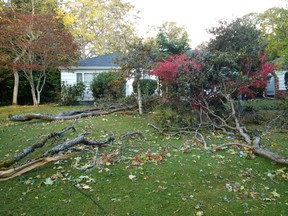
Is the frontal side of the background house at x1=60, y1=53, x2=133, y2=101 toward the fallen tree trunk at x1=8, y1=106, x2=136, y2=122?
yes

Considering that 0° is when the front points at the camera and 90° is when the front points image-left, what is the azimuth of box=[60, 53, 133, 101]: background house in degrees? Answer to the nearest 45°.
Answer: approximately 0°

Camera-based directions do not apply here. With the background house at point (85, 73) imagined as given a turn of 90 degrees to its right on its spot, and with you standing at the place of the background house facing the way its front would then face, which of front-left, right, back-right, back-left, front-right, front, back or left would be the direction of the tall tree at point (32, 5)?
front-right

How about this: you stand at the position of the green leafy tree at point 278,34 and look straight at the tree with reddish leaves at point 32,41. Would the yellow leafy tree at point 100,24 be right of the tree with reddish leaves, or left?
right

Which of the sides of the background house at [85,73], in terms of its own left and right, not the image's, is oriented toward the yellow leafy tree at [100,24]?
back

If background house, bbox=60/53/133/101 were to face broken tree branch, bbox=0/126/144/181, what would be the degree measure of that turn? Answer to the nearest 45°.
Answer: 0° — it already faces it

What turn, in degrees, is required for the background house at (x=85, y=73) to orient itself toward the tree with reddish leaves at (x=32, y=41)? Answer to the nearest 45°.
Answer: approximately 45° to its right
